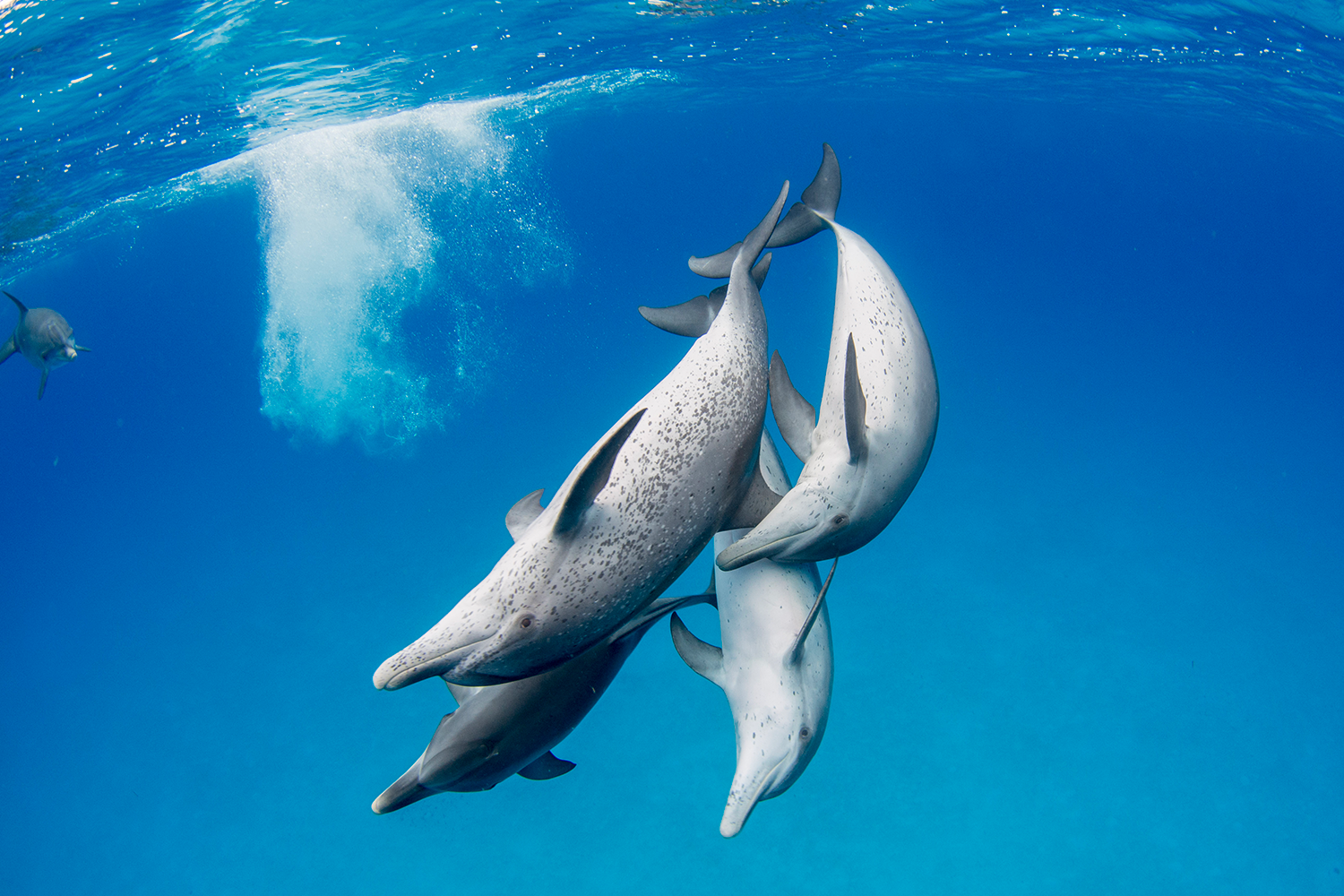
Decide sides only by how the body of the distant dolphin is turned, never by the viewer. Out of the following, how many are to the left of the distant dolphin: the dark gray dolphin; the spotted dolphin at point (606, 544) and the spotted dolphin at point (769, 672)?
0

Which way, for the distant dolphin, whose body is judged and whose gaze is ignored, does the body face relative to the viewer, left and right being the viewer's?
facing the viewer and to the right of the viewer

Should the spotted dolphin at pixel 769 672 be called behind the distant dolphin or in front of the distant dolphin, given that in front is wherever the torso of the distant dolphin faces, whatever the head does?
in front

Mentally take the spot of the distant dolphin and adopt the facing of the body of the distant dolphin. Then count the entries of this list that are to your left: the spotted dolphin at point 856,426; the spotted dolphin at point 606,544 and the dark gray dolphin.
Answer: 0

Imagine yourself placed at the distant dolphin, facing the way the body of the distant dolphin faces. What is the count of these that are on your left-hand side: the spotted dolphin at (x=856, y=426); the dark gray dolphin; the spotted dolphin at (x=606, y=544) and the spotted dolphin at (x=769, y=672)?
0

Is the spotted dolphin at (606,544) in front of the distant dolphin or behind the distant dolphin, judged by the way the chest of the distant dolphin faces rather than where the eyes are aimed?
in front

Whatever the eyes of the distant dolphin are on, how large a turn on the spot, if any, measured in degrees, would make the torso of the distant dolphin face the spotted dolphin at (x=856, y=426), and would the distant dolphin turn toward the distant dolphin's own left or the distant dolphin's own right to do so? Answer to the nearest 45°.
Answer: approximately 45° to the distant dolphin's own right
